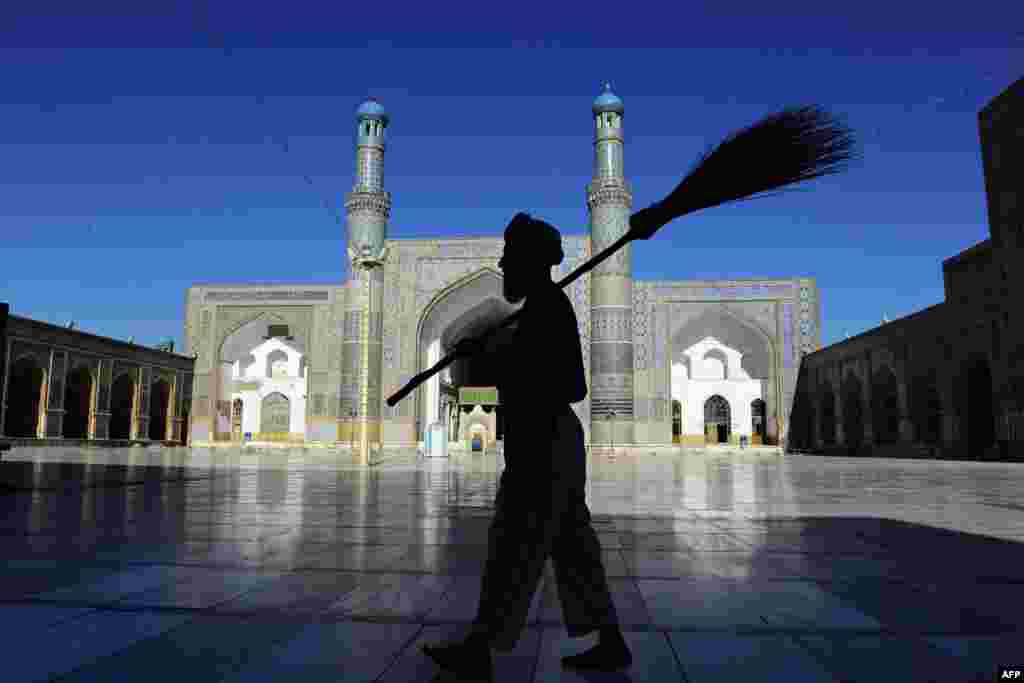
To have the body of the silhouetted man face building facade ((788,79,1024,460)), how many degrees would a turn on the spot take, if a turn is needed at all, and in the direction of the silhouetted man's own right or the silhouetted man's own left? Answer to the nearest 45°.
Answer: approximately 135° to the silhouetted man's own right

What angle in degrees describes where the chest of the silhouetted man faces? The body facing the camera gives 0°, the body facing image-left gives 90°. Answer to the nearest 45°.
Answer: approximately 90°

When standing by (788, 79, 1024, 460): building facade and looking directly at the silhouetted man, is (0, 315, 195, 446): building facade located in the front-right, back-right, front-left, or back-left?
front-right

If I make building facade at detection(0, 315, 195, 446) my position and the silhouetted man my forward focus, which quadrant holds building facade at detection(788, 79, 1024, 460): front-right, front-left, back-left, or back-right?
front-left

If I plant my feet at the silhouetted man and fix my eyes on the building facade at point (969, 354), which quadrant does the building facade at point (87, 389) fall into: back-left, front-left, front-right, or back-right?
front-left

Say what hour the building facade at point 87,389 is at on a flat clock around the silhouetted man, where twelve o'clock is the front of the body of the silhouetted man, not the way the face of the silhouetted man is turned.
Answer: The building facade is roughly at 2 o'clock from the silhouetted man.

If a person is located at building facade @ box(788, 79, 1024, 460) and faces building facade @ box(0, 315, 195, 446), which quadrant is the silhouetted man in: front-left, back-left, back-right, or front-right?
front-left

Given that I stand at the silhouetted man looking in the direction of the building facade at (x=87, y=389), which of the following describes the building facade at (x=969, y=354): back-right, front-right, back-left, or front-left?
front-right

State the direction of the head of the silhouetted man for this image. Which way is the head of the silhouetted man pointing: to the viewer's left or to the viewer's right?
to the viewer's left
